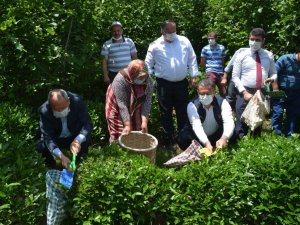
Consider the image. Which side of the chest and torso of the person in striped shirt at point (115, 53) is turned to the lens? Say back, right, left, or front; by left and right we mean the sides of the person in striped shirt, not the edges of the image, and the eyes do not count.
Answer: front

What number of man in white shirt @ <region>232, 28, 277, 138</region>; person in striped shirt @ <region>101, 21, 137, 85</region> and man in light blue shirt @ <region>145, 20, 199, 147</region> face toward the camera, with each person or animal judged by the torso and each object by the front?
3

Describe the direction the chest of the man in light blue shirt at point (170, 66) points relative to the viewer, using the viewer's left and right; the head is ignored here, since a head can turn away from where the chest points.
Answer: facing the viewer

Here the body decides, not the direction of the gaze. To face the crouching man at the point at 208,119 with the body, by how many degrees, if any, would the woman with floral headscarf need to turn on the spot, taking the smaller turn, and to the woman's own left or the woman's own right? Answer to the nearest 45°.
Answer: approximately 45° to the woman's own left

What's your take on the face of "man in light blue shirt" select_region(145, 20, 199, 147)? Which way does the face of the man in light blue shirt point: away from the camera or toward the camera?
toward the camera

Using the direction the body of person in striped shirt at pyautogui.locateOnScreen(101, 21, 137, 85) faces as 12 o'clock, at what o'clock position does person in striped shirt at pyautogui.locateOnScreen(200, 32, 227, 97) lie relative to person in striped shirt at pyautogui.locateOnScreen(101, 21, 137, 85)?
person in striped shirt at pyautogui.locateOnScreen(200, 32, 227, 97) is roughly at 8 o'clock from person in striped shirt at pyautogui.locateOnScreen(101, 21, 137, 85).

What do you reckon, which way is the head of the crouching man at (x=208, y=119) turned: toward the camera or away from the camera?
toward the camera

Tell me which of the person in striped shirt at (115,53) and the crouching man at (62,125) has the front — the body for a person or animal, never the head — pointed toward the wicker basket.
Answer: the person in striped shirt

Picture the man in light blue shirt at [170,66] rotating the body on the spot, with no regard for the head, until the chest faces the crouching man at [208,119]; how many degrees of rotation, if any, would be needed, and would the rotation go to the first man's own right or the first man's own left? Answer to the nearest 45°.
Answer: approximately 45° to the first man's own left

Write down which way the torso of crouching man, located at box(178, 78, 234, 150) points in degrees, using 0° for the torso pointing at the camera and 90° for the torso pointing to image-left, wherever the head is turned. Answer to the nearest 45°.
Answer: approximately 0°

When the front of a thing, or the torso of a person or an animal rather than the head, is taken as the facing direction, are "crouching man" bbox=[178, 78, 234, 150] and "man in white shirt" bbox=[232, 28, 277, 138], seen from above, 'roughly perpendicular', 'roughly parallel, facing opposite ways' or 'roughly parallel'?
roughly parallel

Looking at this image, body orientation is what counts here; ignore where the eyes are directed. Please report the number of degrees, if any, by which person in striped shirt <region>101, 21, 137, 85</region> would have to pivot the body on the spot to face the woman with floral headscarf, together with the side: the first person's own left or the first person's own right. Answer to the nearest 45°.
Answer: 0° — they already face them

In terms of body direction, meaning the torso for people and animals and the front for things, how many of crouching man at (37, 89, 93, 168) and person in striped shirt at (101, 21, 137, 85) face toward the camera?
2

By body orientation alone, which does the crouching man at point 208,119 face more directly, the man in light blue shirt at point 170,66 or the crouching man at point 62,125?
the crouching man

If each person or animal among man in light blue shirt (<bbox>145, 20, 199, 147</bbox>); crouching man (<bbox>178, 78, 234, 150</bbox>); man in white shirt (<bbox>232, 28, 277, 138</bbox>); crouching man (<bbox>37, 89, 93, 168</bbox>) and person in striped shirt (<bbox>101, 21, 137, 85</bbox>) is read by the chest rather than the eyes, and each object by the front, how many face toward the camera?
5
